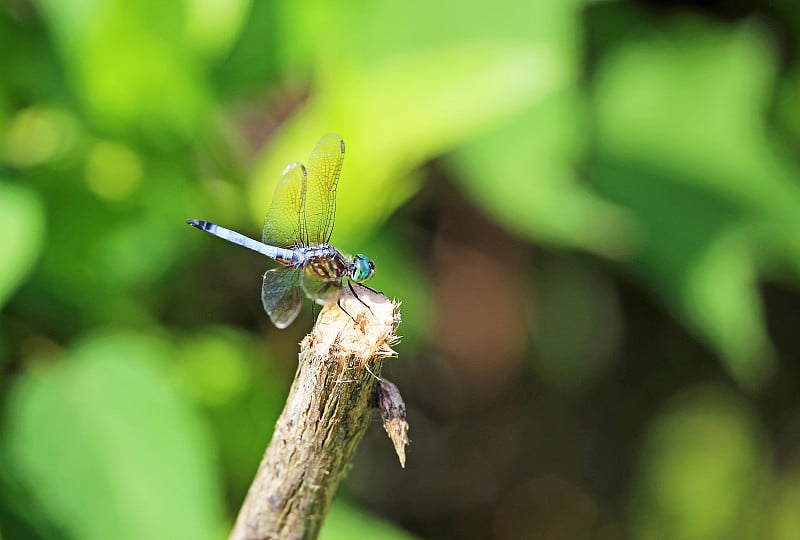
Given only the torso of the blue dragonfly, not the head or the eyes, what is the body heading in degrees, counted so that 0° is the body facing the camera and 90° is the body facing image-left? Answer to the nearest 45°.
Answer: approximately 270°

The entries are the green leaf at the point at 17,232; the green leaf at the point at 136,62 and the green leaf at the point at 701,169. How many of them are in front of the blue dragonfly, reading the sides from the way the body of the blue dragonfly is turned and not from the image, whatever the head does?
1

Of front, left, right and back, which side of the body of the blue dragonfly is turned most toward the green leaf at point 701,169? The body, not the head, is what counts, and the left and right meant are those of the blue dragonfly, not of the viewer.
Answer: left

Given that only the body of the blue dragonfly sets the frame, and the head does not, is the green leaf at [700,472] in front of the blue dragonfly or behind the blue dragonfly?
in front
